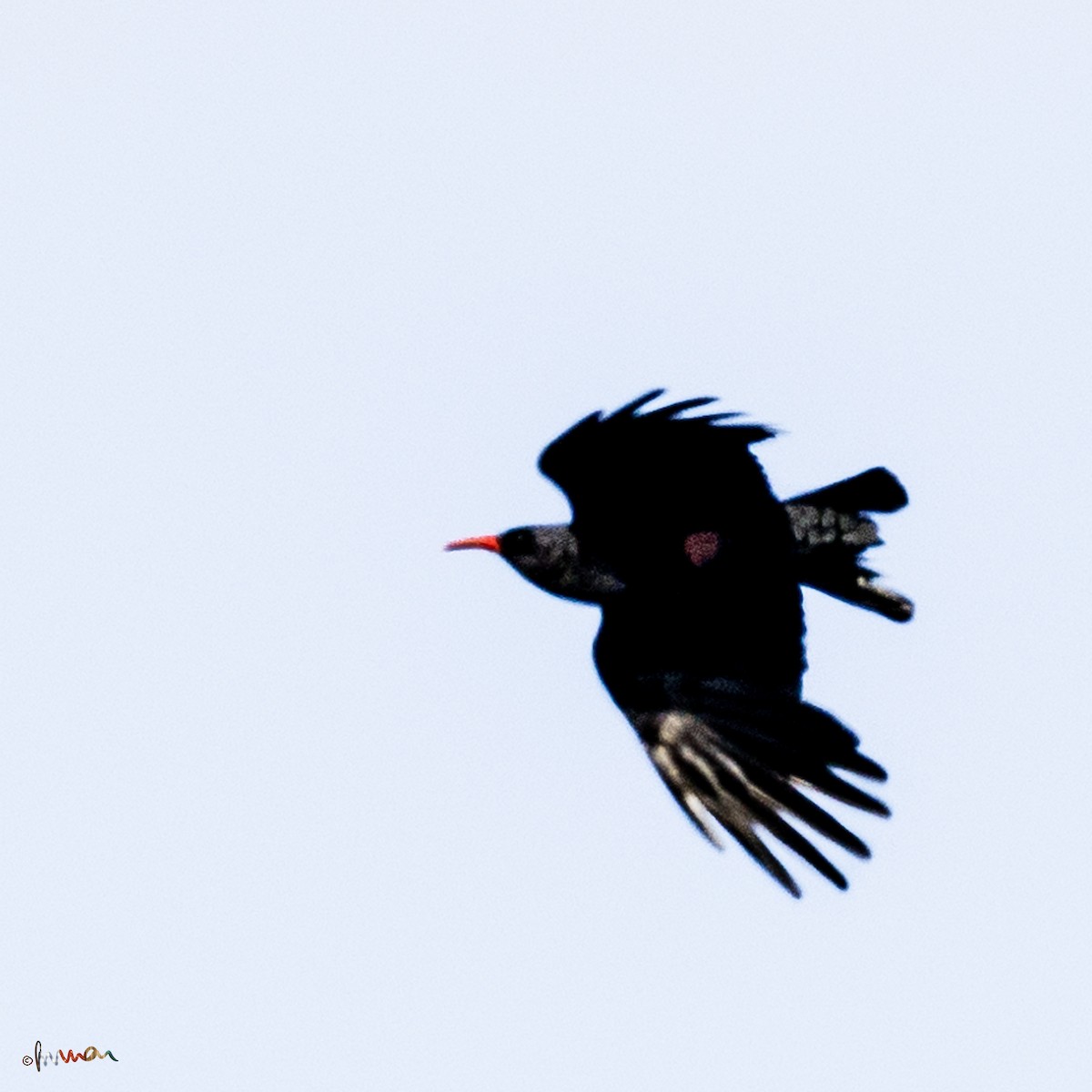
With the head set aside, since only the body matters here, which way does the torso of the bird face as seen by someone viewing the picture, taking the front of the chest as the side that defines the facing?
to the viewer's left
